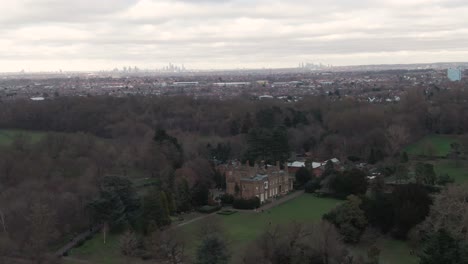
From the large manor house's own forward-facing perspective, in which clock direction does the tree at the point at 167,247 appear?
The tree is roughly at 2 o'clock from the large manor house.

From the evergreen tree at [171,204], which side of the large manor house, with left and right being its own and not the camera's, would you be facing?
right

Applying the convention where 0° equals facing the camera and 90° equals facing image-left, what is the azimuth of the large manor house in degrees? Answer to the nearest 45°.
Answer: approximately 315°

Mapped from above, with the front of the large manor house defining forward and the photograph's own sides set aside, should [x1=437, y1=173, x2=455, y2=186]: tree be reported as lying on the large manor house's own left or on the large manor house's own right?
on the large manor house's own left

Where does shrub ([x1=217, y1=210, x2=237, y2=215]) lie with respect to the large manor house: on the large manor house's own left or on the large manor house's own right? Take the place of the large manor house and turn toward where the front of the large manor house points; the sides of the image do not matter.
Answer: on the large manor house's own right

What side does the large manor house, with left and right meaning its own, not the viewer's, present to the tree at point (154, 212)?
right

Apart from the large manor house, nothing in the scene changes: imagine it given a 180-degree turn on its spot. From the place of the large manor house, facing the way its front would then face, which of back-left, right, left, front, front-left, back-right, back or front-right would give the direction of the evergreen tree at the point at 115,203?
left

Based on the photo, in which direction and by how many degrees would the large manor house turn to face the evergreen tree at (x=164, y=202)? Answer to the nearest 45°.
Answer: approximately 90° to its right

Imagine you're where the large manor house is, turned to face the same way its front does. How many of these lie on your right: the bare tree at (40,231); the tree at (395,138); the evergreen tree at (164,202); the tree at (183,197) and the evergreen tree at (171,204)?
4

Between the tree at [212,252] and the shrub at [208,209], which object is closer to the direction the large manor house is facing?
the tree

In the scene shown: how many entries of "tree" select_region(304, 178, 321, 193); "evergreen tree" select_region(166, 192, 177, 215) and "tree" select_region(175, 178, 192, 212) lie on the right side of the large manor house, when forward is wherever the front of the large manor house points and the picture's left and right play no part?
2
